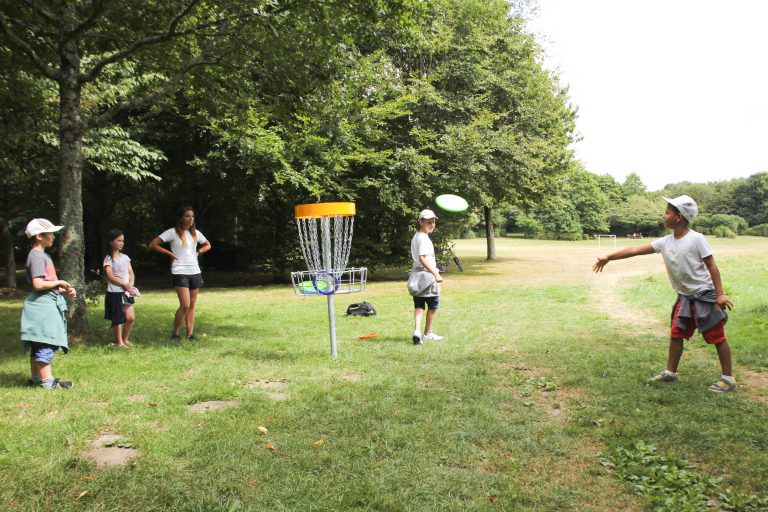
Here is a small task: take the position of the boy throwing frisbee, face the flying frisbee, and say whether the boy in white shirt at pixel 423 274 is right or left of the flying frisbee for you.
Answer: left

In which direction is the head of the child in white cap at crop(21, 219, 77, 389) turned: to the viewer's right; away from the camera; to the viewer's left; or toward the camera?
to the viewer's right

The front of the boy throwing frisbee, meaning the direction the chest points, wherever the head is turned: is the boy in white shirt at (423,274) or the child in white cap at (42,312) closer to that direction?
the child in white cap

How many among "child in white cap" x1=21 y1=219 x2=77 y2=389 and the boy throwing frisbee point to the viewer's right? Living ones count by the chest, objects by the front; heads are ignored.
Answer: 1

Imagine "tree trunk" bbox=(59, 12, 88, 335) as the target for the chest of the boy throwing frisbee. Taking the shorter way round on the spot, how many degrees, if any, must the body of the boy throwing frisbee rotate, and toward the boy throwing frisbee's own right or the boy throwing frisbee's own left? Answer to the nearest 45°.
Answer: approximately 45° to the boy throwing frisbee's own right

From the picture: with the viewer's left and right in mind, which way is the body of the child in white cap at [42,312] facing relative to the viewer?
facing to the right of the viewer

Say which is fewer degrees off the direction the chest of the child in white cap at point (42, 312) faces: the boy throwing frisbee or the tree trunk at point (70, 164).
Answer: the boy throwing frisbee

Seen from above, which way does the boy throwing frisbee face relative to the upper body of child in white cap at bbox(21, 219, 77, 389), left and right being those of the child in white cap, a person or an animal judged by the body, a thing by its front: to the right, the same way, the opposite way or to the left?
the opposite way

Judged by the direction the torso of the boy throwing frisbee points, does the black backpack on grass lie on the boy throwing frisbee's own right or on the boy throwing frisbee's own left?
on the boy throwing frisbee's own right

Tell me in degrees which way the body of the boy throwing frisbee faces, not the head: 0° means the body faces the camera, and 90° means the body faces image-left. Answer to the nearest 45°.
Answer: approximately 45°

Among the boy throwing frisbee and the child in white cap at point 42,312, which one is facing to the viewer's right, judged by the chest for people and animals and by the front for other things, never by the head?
the child in white cap
